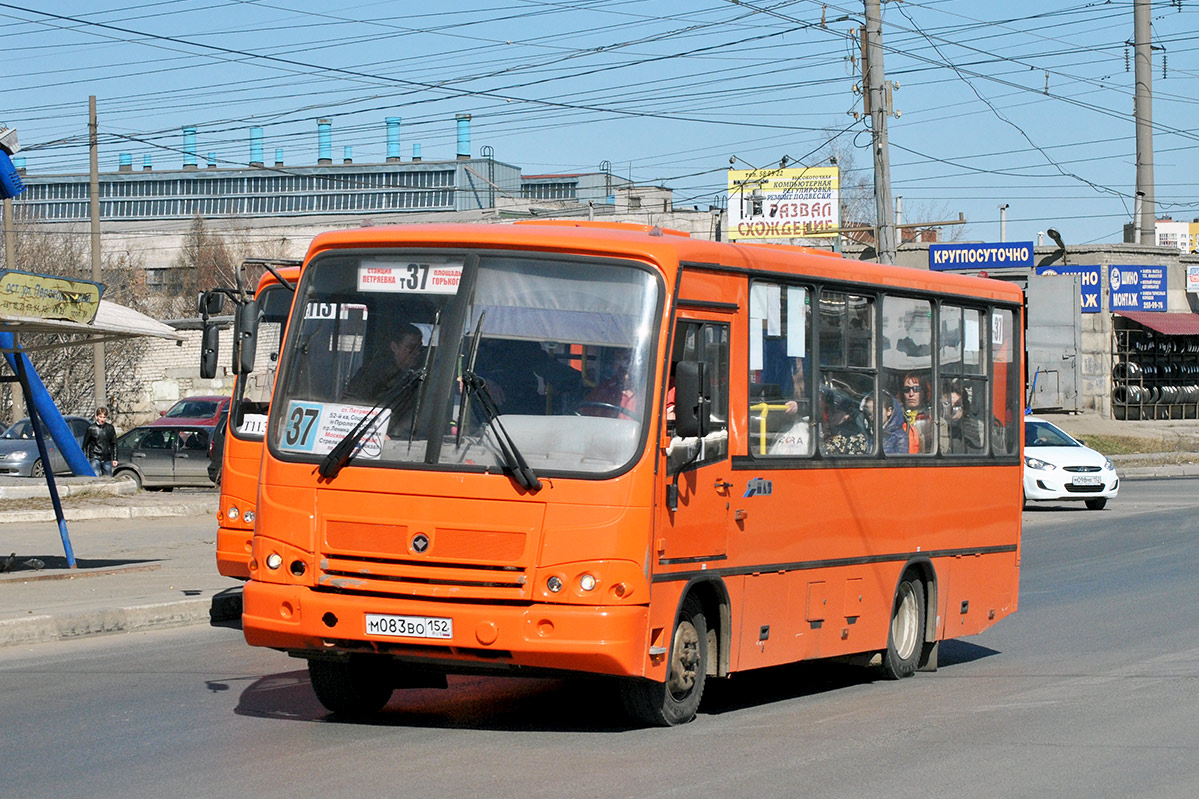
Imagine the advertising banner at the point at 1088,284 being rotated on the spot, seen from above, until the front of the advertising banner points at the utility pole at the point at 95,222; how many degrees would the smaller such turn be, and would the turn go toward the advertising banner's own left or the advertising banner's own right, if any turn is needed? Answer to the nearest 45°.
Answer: approximately 45° to the advertising banner's own right

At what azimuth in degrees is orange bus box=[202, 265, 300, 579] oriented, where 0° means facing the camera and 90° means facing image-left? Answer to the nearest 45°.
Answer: approximately 45°

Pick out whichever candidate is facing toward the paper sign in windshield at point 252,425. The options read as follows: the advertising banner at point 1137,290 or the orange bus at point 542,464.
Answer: the advertising banner

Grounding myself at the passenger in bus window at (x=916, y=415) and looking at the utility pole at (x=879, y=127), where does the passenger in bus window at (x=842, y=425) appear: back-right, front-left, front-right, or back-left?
back-left

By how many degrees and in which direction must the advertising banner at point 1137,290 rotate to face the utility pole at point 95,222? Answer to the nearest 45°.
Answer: approximately 45° to its right

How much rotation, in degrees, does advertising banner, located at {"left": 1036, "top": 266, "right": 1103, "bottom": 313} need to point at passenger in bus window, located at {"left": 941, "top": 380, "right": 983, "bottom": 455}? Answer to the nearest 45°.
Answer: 0° — it already faces them

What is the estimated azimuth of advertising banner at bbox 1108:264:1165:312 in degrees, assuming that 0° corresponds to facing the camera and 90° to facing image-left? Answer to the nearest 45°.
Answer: approximately 0°

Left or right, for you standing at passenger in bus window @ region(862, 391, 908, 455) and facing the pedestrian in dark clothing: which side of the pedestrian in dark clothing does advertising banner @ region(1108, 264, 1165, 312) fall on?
right

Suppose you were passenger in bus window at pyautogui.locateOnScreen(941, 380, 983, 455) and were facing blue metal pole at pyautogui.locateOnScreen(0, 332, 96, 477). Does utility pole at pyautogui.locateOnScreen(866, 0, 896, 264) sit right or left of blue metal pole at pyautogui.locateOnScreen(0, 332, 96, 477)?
right
